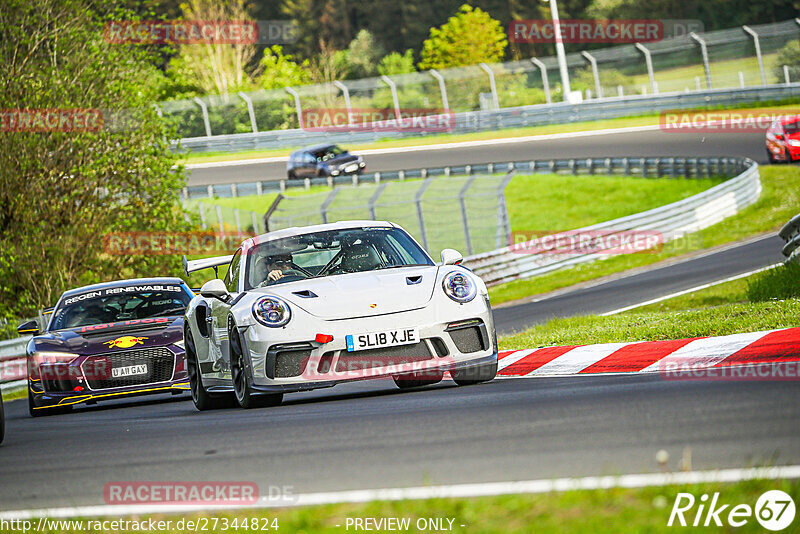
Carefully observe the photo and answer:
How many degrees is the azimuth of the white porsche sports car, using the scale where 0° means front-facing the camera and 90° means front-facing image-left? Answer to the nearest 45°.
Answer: approximately 0°

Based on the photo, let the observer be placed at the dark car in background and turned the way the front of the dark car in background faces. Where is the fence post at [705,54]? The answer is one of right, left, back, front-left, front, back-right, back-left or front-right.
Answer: front-left

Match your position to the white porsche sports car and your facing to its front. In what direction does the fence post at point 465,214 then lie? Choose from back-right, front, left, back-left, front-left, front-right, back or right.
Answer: back

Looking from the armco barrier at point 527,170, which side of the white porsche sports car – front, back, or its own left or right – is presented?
back

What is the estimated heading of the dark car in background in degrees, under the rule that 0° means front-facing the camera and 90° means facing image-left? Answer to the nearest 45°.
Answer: approximately 315°

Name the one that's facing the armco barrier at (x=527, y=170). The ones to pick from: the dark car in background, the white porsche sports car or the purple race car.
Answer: the dark car in background

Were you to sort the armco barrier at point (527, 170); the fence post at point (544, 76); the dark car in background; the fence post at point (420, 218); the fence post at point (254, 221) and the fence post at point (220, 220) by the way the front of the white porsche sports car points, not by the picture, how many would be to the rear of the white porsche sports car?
6

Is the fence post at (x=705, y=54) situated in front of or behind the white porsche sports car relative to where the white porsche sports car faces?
behind

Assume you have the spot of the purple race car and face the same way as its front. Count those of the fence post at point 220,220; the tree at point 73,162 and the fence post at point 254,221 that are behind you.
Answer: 3

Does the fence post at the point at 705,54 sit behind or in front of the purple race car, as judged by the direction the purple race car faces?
behind

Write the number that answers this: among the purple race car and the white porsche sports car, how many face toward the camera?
2

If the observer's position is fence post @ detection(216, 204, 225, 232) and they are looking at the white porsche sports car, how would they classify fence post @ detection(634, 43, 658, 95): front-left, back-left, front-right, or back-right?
back-left

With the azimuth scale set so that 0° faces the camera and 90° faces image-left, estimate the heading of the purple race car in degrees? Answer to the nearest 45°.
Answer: approximately 0°

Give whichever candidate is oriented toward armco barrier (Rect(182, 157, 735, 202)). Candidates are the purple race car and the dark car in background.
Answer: the dark car in background

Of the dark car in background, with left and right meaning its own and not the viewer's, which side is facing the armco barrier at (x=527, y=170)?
front
